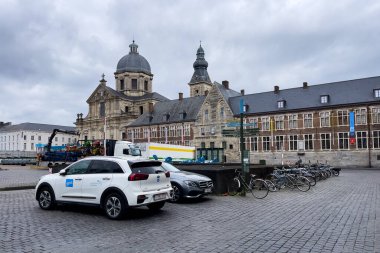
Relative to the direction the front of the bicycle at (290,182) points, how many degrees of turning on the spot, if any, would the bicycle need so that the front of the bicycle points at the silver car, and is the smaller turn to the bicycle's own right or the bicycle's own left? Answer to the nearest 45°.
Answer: approximately 45° to the bicycle's own left

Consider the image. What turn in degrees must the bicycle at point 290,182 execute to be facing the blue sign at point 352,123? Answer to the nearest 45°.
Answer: approximately 90° to its right

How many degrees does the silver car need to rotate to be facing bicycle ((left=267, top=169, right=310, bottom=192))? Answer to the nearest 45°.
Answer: approximately 90° to its left

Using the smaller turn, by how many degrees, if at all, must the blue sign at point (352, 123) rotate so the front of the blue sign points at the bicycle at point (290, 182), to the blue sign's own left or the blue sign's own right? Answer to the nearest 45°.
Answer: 0° — it already faces it

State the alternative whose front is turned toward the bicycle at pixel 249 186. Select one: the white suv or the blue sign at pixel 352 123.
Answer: the blue sign

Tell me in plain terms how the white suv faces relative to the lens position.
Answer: facing away from the viewer and to the left of the viewer

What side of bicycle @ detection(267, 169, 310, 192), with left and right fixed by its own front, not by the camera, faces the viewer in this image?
left

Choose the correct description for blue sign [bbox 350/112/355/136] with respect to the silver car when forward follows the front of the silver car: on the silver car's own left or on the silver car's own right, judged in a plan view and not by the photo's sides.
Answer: on the silver car's own left

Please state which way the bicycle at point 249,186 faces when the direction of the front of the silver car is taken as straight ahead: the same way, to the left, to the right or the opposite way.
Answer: the opposite way

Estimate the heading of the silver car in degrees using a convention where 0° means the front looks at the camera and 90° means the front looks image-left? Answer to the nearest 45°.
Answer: approximately 315°
